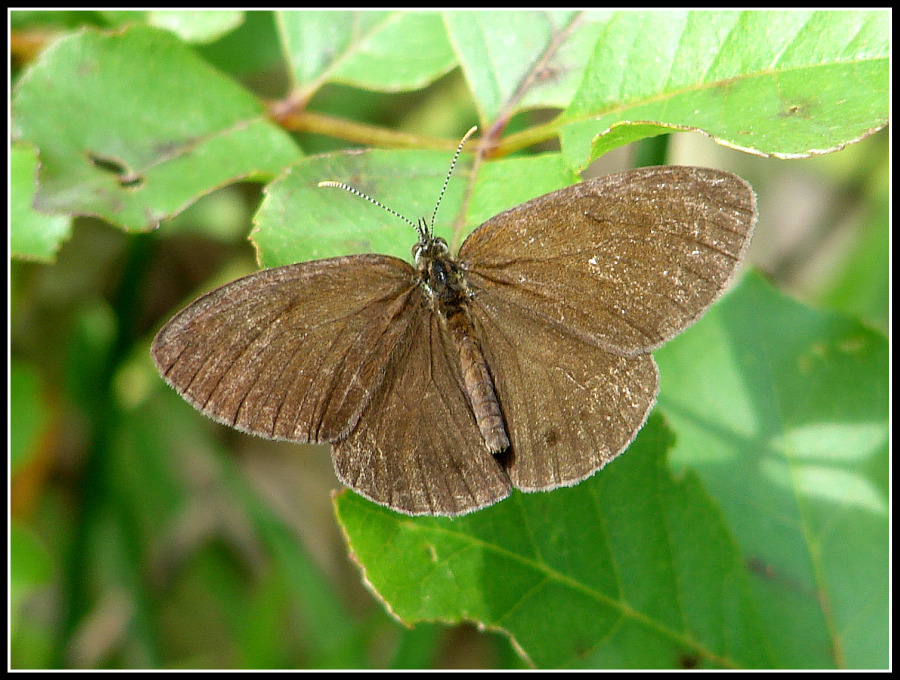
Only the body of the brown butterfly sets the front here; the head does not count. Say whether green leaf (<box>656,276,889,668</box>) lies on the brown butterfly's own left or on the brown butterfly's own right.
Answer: on the brown butterfly's own right

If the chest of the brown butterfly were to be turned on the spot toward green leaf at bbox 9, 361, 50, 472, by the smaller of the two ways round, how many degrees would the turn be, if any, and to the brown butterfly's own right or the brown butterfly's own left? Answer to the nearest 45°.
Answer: approximately 45° to the brown butterfly's own left

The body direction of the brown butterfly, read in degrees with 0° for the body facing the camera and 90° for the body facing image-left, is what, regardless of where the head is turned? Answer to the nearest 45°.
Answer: approximately 180°
